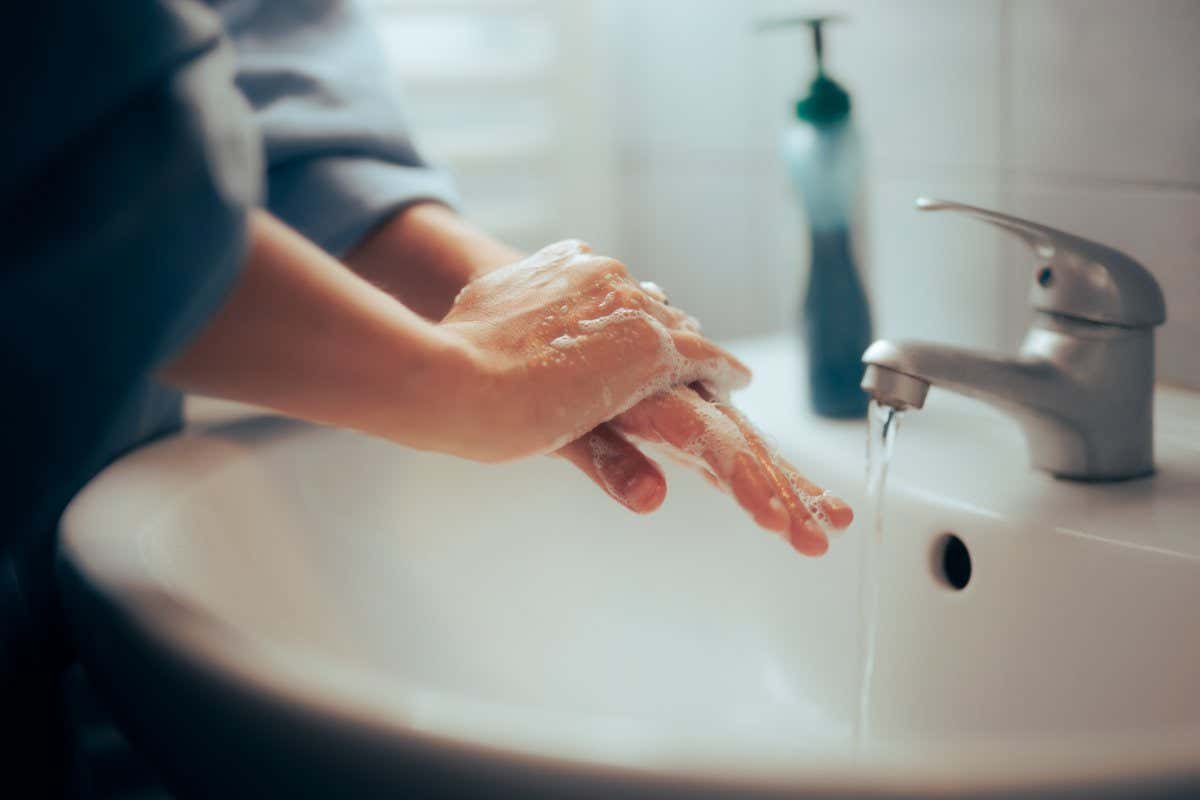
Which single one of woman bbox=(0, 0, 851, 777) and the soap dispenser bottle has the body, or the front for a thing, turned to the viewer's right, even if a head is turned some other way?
the woman

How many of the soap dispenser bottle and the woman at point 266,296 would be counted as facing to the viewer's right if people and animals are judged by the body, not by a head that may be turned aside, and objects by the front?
1

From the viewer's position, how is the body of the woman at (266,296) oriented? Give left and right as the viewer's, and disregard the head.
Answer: facing to the right of the viewer
